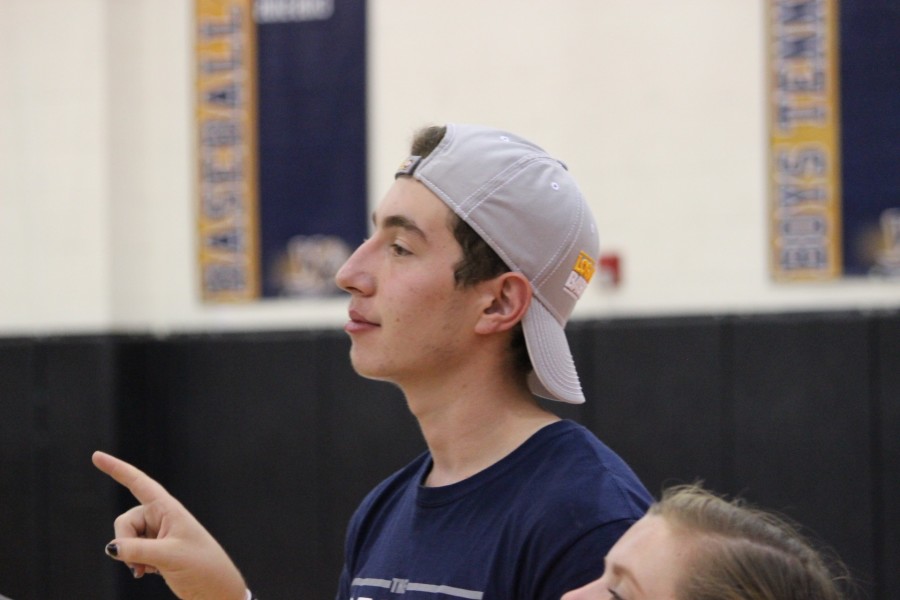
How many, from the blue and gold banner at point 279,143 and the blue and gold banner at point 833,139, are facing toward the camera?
2

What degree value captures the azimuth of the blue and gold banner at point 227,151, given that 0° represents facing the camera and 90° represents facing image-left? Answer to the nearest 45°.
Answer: approximately 0°

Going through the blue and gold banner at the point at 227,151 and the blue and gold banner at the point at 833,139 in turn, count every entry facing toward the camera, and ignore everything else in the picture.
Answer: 2

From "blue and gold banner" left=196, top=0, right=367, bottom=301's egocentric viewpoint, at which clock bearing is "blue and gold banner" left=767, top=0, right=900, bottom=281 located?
"blue and gold banner" left=767, top=0, right=900, bottom=281 is roughly at 10 o'clock from "blue and gold banner" left=196, top=0, right=367, bottom=301.

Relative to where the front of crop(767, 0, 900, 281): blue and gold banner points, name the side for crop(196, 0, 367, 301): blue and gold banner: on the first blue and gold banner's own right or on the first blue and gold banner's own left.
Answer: on the first blue and gold banner's own right

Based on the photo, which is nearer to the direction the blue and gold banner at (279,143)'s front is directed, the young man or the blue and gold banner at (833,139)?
the young man

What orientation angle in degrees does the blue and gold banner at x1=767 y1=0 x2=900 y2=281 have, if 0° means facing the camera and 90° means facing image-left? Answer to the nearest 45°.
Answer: approximately 0°
